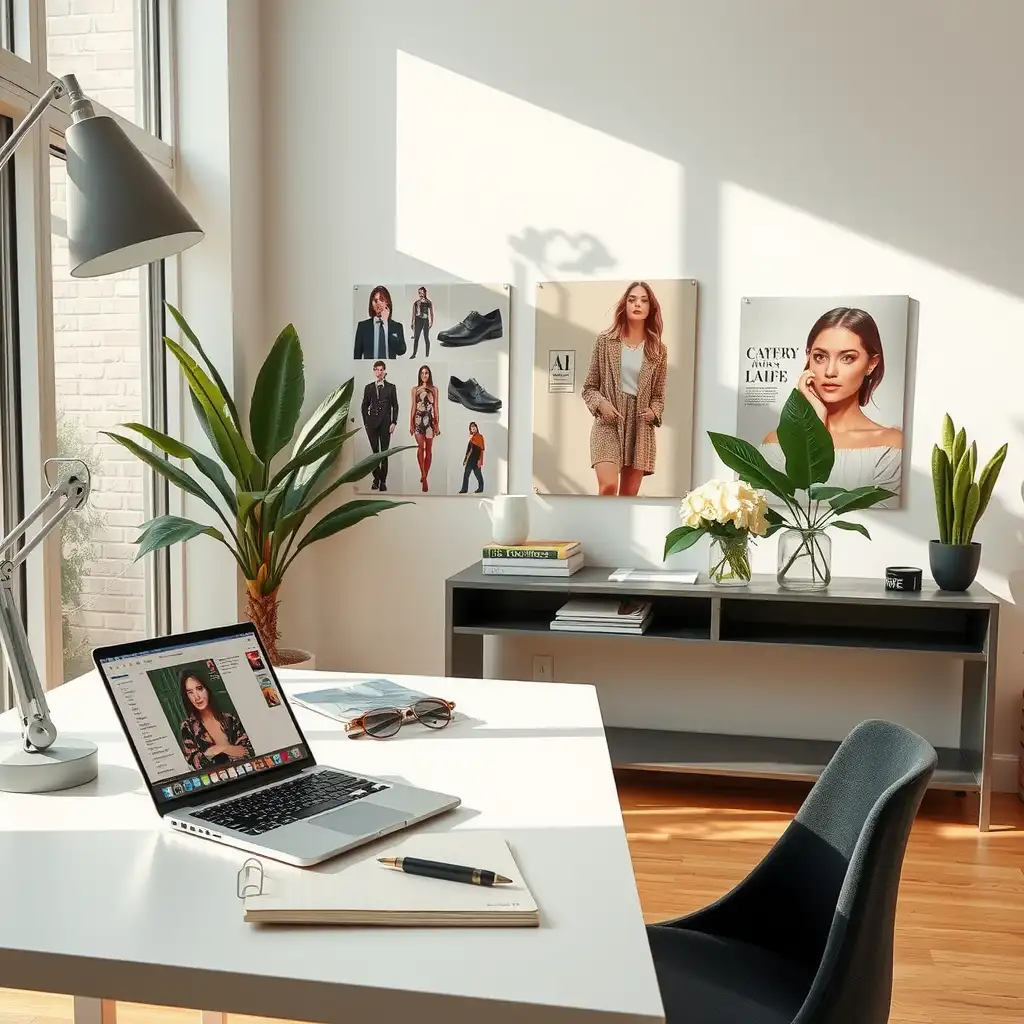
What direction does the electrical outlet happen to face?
toward the camera

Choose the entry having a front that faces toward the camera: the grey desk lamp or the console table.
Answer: the console table

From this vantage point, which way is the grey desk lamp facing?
to the viewer's right

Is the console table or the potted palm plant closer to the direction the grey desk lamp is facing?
the console table

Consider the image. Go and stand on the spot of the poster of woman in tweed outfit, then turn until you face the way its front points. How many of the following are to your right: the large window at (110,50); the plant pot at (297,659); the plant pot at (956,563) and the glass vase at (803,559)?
2

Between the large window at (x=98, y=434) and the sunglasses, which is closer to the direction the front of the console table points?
the sunglasses

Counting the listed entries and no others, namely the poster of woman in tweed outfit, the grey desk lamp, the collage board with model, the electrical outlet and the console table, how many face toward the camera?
4

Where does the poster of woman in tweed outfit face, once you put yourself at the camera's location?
facing the viewer

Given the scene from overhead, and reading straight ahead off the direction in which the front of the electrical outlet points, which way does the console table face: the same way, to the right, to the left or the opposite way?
the same way

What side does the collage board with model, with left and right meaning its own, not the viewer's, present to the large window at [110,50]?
right

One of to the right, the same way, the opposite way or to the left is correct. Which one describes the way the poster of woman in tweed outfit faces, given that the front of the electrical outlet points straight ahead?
the same way

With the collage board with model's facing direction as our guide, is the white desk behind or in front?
in front

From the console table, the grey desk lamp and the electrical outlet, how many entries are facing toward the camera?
2

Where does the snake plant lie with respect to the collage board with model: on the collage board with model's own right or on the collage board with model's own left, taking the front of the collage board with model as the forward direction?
on the collage board with model's own left

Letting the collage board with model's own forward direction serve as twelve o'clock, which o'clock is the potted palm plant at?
The potted palm plant is roughly at 2 o'clock from the collage board with model.

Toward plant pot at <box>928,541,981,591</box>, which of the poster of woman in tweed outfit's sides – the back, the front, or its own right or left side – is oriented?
left

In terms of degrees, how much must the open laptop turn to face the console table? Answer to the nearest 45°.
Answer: approximately 90° to its left

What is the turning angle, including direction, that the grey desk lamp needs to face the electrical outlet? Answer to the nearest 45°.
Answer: approximately 45° to its left
